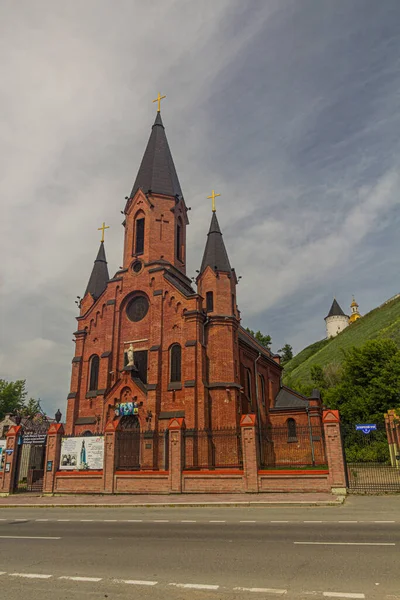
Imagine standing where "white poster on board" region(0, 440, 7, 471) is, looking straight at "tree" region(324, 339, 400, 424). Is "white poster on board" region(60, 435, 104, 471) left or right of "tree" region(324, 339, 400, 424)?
right

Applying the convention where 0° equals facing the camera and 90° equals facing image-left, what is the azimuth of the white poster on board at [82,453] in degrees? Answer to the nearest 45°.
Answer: approximately 0°

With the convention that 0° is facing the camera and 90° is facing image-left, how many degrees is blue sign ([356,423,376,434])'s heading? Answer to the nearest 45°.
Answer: approximately 0°

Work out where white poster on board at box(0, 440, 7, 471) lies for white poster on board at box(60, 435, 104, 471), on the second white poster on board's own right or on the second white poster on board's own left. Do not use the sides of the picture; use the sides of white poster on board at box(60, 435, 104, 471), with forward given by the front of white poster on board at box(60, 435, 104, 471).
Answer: on the second white poster on board's own right

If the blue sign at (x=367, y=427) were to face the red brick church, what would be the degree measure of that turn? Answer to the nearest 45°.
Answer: approximately 90° to its right

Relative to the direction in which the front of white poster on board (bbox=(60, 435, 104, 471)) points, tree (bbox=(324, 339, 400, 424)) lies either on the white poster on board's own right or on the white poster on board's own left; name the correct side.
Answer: on the white poster on board's own left

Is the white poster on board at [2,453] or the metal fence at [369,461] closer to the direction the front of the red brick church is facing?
the white poster on board

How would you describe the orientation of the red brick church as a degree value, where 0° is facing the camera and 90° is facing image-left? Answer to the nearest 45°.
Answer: approximately 45°
